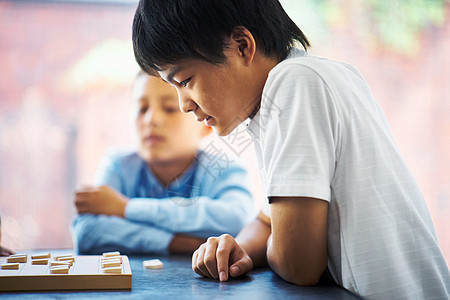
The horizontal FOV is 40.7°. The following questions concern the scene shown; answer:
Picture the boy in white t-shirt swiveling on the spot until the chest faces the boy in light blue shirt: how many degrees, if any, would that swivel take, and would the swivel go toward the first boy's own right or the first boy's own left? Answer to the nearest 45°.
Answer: approximately 45° to the first boy's own right

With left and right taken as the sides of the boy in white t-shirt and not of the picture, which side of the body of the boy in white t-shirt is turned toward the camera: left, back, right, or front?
left

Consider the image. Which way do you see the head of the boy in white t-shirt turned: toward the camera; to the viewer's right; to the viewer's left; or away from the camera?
to the viewer's left
